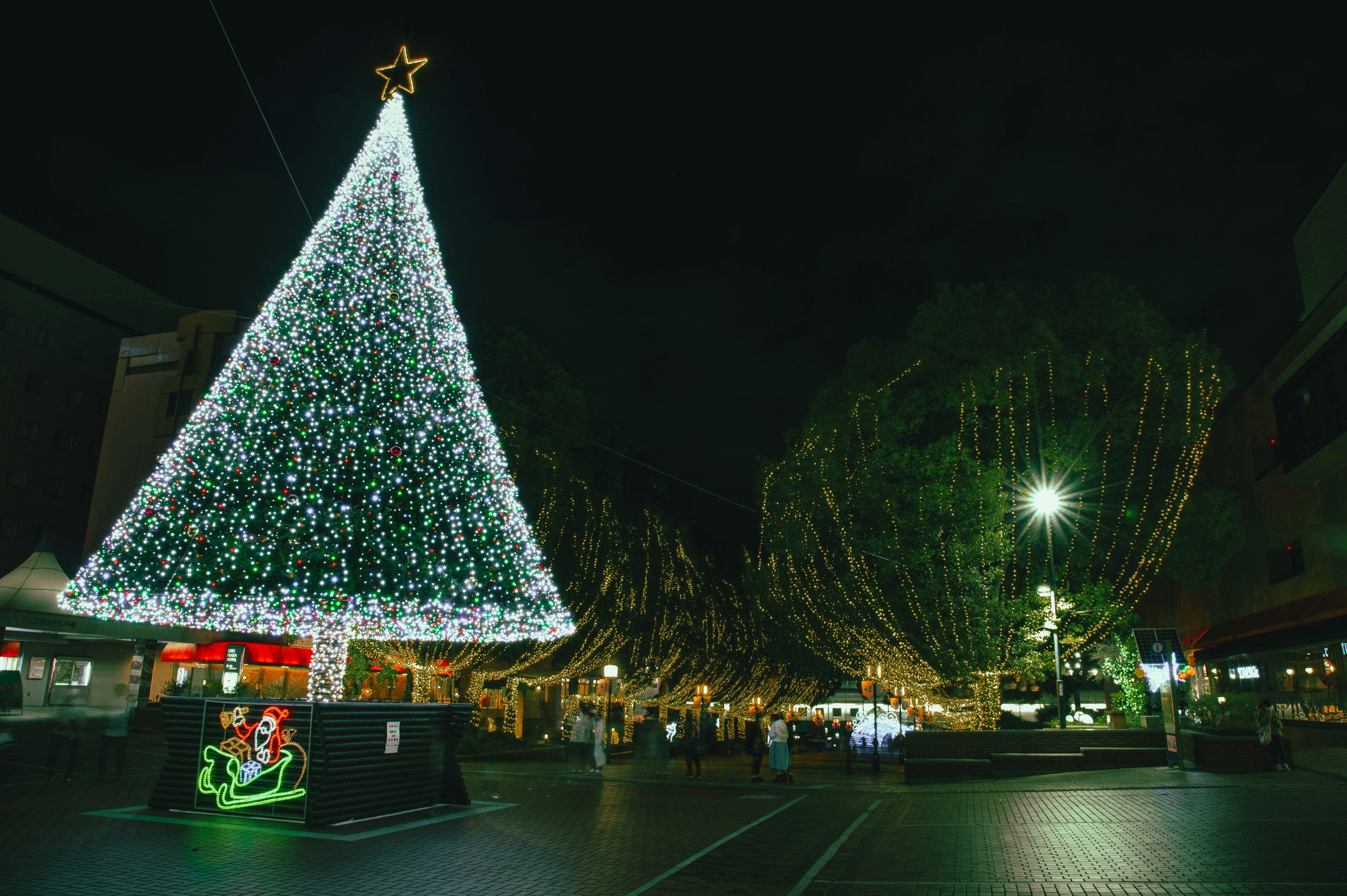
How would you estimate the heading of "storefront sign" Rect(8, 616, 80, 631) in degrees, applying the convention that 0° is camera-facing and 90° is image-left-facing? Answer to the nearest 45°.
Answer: approximately 0°

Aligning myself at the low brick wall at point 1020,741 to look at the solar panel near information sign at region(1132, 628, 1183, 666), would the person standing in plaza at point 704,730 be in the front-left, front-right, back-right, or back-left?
back-left

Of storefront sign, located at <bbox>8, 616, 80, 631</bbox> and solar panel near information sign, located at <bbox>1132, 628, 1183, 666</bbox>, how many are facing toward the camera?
2

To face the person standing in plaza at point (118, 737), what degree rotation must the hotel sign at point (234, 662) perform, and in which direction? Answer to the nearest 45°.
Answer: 0° — it already faces them

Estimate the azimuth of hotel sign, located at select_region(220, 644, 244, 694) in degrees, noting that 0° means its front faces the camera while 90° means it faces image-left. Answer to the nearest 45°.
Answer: approximately 0°

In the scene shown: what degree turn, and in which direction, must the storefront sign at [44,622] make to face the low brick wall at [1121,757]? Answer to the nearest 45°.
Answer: approximately 45° to its left

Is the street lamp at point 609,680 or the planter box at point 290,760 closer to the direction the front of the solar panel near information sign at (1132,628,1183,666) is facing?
the planter box
